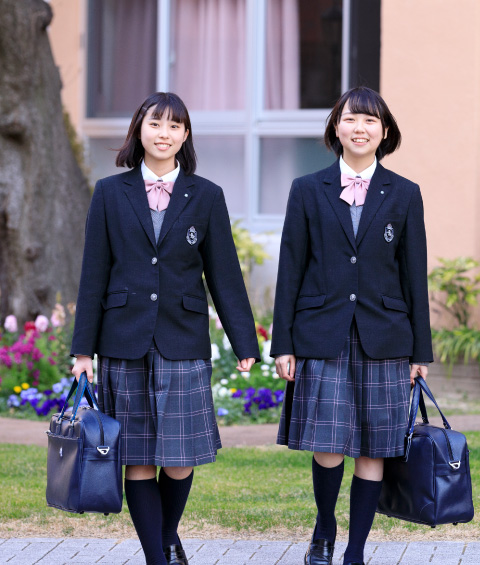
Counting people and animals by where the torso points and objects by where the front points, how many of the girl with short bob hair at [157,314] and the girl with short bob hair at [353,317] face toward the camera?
2

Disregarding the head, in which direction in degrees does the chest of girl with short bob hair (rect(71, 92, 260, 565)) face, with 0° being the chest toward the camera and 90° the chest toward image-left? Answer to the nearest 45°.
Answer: approximately 0°

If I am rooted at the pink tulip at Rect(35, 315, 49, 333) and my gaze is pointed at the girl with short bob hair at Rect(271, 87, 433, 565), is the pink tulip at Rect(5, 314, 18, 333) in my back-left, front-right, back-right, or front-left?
back-right

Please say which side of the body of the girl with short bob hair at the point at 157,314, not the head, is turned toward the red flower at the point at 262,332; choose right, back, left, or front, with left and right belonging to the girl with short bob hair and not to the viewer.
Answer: back

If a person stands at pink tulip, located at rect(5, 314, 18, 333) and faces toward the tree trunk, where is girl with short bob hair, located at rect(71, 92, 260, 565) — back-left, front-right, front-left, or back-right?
back-right

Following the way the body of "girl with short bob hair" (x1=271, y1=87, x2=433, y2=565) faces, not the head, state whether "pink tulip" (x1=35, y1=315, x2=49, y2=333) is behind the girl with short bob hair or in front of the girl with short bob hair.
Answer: behind

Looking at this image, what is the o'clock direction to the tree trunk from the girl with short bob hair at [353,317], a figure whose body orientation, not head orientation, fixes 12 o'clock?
The tree trunk is roughly at 5 o'clock from the girl with short bob hair.

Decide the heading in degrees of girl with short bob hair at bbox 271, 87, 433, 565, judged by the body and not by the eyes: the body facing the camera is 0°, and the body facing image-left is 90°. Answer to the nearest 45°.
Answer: approximately 0°

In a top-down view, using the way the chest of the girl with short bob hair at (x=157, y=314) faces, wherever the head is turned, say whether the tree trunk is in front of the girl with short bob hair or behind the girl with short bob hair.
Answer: behind

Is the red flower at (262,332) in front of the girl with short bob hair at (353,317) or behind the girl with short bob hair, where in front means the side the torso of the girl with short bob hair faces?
behind

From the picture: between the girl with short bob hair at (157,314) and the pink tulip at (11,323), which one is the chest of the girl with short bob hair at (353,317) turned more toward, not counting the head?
the girl with short bob hair

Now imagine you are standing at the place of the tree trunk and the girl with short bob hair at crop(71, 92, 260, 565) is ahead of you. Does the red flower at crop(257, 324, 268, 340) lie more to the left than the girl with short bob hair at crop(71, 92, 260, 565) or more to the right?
left

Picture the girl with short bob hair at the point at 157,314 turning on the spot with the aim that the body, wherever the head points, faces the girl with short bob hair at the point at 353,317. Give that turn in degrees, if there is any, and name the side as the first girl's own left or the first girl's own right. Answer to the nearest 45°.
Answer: approximately 90° to the first girl's own left

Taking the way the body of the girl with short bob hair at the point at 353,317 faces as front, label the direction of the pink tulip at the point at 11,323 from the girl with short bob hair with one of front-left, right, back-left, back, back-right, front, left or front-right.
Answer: back-right
